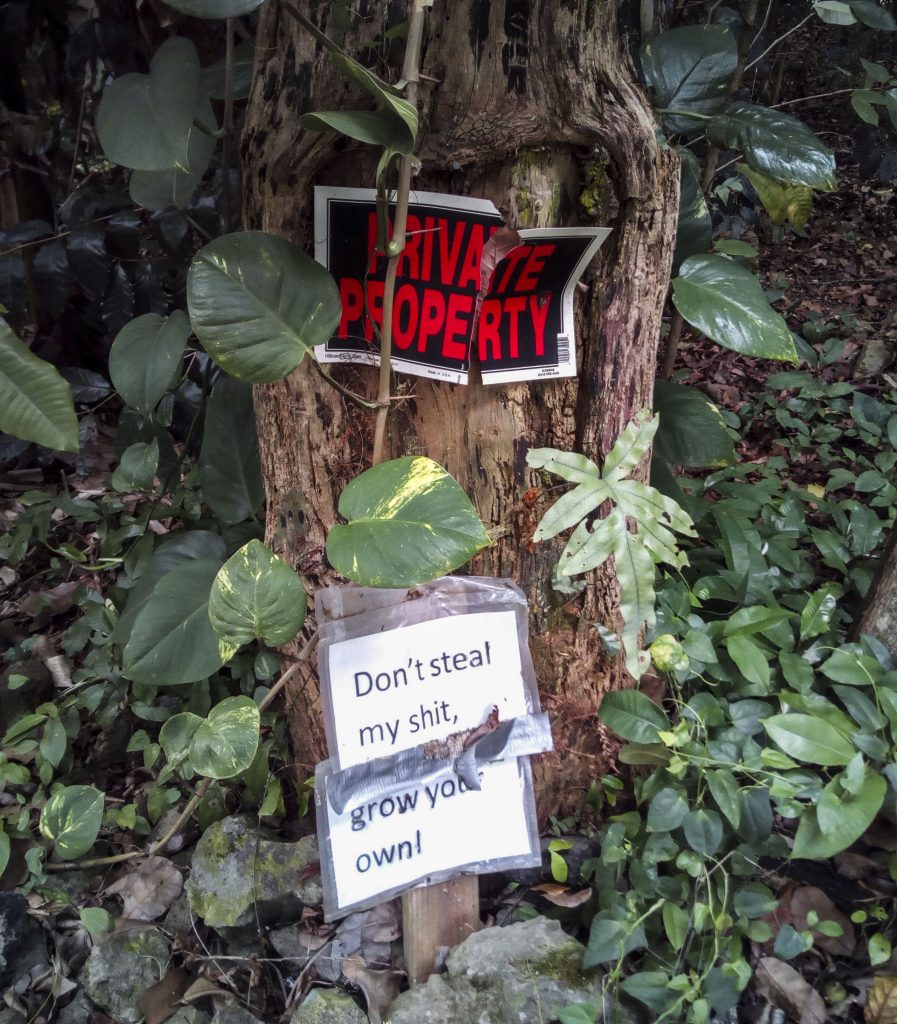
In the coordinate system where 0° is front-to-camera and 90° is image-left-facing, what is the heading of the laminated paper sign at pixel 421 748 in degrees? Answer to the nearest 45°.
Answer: approximately 0°

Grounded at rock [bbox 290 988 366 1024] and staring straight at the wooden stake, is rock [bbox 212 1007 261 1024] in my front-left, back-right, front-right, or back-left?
back-left

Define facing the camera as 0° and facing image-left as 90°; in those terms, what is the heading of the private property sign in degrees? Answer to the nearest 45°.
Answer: approximately 0°

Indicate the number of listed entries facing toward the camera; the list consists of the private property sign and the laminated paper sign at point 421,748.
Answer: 2
